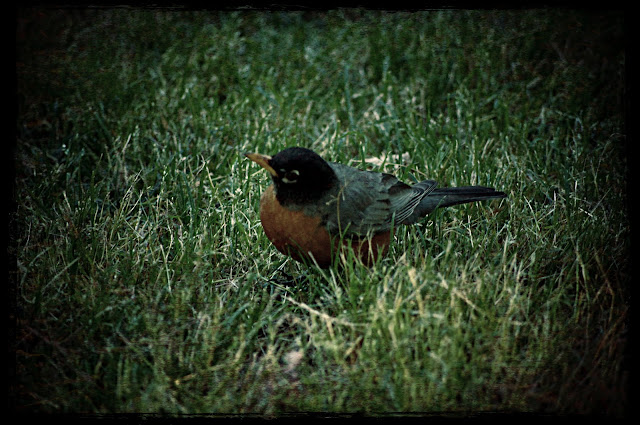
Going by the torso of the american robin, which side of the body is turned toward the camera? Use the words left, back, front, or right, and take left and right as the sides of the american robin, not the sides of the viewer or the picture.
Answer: left
